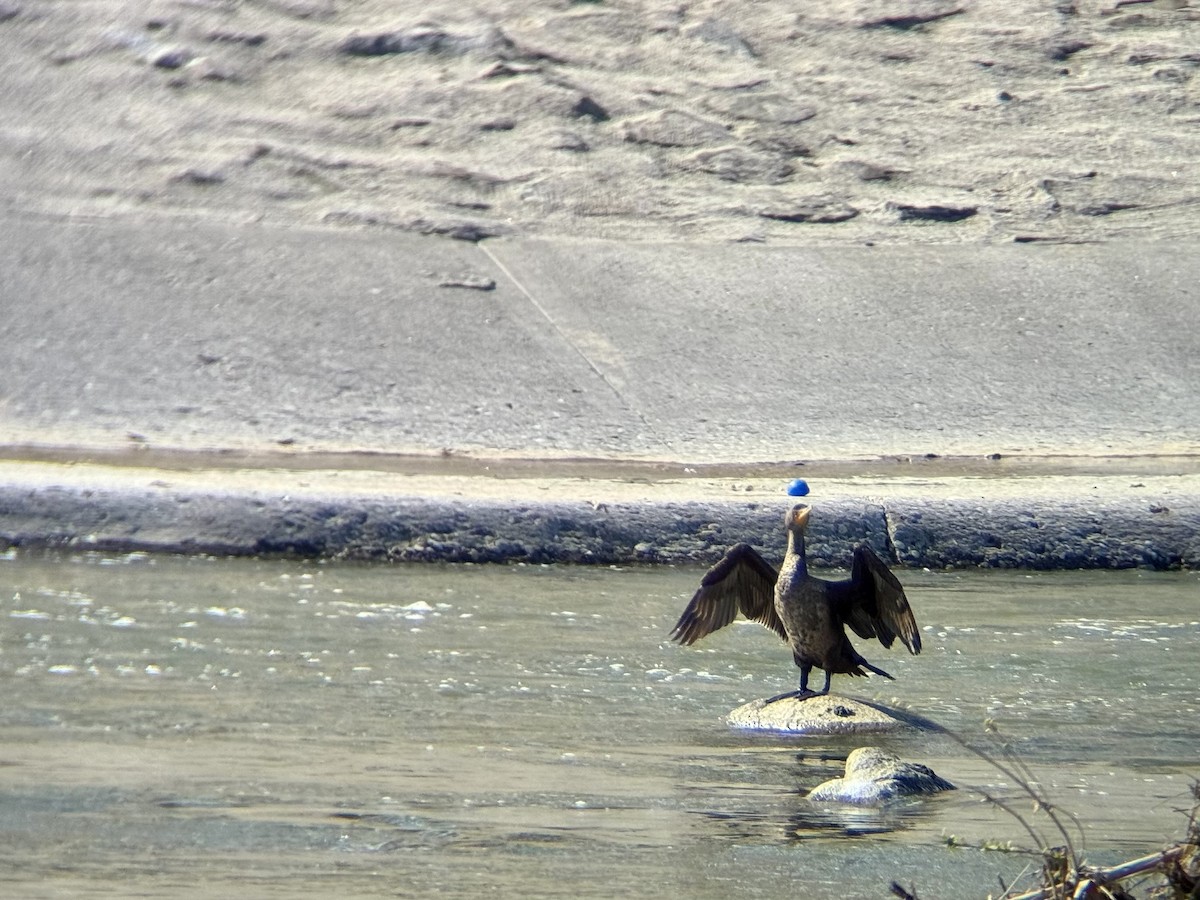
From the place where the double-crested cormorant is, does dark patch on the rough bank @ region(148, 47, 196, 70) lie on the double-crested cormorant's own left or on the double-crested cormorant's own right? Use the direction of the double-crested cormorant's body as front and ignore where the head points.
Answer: on the double-crested cormorant's own right

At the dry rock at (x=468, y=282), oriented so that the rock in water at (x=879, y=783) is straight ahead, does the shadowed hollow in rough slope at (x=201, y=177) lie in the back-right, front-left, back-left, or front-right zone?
back-right

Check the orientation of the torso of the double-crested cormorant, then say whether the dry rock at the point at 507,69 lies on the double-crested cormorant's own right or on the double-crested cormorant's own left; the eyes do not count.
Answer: on the double-crested cormorant's own right

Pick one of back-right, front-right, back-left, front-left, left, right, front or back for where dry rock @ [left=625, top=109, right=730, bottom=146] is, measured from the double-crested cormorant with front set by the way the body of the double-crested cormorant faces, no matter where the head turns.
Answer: back-right

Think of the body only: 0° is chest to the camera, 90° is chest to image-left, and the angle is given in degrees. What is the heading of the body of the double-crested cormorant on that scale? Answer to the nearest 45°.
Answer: approximately 45°

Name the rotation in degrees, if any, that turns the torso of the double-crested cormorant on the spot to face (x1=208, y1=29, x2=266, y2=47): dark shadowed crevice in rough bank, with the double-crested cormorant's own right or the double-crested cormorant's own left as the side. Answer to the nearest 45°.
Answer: approximately 90° to the double-crested cormorant's own right

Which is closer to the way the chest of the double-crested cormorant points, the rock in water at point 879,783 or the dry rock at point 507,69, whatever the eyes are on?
the rock in water

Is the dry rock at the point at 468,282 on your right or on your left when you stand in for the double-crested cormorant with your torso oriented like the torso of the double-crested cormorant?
on your right

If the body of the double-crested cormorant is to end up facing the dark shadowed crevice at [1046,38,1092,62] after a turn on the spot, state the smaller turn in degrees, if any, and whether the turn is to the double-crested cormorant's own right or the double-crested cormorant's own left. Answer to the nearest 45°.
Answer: approximately 135° to the double-crested cormorant's own right

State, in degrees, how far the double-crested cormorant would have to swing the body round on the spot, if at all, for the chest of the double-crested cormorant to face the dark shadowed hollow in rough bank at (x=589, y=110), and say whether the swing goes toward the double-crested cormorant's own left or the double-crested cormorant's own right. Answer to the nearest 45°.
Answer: approximately 135° to the double-crested cormorant's own right
